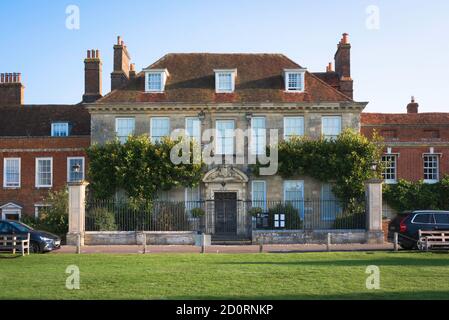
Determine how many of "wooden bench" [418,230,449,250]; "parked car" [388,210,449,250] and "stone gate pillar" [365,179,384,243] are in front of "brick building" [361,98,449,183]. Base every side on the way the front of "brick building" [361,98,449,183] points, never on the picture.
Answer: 3

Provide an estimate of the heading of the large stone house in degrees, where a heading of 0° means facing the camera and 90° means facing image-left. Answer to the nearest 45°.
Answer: approximately 0°

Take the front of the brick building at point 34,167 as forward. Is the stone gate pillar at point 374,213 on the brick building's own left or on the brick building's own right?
on the brick building's own left

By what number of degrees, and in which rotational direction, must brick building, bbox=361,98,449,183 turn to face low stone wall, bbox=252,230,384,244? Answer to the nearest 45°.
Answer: approximately 45° to its right

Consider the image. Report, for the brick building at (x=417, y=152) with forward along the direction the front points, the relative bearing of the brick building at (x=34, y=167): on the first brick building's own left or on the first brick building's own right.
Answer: on the first brick building's own right

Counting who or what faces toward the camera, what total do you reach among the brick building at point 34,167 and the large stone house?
2

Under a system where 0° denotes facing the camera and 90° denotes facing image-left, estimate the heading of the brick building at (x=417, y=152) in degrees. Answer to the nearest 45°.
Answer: approximately 0°
